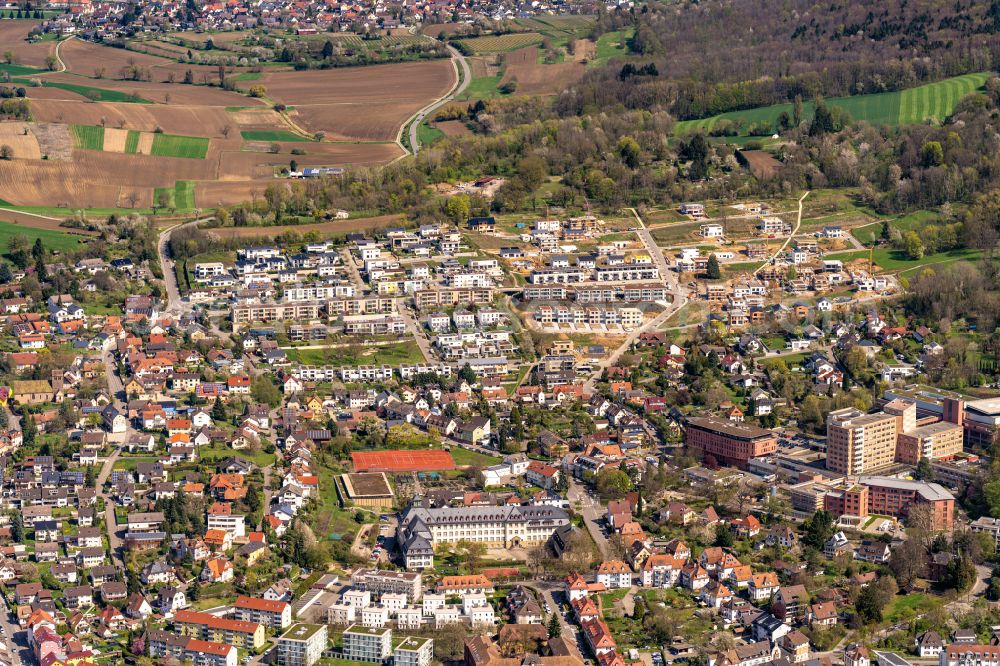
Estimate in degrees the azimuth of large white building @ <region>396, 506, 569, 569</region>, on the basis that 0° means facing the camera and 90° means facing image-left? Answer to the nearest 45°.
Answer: approximately 0°

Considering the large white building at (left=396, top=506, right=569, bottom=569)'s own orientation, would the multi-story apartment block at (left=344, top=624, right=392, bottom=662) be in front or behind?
in front

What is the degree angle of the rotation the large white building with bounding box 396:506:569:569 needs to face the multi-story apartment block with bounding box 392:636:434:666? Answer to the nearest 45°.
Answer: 0° — it already faces it

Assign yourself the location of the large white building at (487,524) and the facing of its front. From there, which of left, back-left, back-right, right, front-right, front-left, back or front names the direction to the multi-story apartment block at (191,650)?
front-right

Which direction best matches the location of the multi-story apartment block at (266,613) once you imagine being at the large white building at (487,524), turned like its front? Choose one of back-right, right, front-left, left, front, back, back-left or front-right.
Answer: front-right

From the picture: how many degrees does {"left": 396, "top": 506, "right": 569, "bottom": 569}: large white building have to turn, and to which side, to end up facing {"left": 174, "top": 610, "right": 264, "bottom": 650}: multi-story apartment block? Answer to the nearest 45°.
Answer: approximately 45° to its right

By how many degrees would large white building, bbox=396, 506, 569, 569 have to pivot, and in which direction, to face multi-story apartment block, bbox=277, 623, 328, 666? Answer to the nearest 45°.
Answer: approximately 45° to its right
